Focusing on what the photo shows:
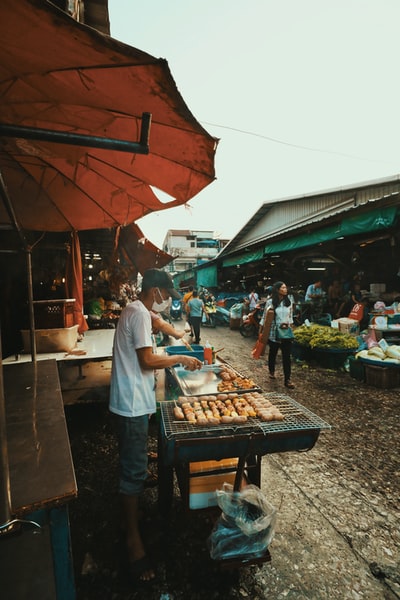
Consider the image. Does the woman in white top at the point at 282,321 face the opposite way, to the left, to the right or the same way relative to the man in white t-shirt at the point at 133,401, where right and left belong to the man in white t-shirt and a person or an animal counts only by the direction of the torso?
to the right

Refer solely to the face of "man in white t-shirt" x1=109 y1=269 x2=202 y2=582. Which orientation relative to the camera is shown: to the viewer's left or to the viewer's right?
to the viewer's right

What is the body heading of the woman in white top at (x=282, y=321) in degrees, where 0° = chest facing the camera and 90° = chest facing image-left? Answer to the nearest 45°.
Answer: approximately 315°

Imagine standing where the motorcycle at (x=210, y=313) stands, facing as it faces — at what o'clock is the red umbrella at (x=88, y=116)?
The red umbrella is roughly at 12 o'clock from the motorcycle.

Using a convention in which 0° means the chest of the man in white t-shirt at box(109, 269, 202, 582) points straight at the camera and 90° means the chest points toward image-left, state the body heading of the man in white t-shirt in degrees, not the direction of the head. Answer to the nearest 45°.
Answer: approximately 270°

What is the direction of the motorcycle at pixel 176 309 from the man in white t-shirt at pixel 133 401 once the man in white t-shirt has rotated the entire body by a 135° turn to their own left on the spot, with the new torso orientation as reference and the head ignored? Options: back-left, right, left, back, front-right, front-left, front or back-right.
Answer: front-right

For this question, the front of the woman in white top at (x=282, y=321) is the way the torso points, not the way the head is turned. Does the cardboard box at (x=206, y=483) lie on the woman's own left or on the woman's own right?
on the woman's own right

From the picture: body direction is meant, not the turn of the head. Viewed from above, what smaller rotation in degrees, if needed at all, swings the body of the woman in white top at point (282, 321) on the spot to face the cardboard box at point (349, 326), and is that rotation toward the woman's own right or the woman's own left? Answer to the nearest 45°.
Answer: approximately 90° to the woman's own left

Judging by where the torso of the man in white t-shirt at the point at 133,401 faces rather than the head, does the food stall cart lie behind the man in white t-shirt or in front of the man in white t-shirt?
in front

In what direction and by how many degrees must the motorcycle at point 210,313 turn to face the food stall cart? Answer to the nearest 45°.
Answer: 0° — it already faces it
